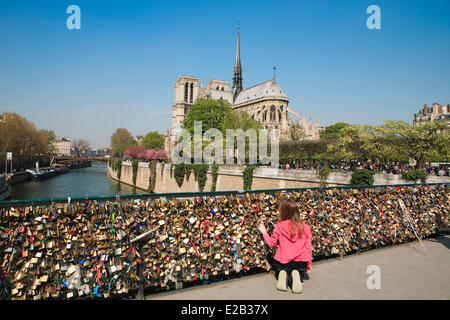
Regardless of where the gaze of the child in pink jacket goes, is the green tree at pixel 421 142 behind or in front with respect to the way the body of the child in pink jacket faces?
in front

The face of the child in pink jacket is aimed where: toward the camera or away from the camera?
away from the camera

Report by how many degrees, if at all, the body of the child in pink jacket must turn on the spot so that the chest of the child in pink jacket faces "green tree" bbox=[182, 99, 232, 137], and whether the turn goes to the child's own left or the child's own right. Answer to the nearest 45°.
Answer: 0° — they already face it

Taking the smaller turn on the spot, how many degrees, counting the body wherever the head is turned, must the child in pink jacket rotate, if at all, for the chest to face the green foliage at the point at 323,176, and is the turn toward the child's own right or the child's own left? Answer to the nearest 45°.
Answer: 0° — they already face it

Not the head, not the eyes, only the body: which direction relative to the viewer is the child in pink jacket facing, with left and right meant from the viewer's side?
facing away from the viewer

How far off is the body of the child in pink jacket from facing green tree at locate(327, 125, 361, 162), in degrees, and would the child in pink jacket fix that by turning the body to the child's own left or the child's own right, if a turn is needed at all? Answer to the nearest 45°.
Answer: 0° — they already face it

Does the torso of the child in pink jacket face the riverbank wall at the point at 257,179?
yes
